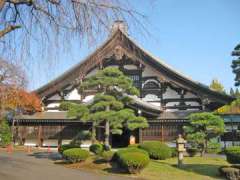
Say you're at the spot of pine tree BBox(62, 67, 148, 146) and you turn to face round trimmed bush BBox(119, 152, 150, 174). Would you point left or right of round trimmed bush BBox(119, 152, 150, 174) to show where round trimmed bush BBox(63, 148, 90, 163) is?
right

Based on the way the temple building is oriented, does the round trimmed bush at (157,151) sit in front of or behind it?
in front

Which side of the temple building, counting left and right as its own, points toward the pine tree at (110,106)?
front

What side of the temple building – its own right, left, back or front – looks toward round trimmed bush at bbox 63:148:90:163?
front

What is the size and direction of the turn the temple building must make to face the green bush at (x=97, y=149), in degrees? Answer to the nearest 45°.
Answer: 0° — it already faces it

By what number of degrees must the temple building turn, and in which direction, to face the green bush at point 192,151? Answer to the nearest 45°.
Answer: approximately 45° to its left

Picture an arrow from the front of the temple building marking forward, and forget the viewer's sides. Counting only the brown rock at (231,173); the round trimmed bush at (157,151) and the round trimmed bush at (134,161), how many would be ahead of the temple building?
3

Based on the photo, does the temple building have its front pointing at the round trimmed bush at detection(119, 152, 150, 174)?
yes

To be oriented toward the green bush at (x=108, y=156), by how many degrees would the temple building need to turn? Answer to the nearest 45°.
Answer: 0° — it already faces it

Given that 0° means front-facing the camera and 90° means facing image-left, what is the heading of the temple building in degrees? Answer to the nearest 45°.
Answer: approximately 0°
